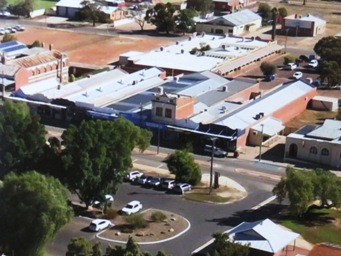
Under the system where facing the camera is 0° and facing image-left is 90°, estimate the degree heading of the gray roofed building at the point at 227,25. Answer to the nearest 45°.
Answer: approximately 45°

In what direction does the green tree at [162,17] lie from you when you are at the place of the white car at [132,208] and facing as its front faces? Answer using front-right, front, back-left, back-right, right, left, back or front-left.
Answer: back-right

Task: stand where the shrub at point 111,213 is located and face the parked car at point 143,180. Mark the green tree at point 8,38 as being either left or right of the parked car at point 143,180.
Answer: left

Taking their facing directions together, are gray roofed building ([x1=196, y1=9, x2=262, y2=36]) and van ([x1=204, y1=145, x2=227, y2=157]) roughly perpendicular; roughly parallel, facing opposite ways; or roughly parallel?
roughly perpendicular

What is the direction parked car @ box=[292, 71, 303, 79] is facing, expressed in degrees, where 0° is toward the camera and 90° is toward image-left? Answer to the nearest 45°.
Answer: approximately 45°

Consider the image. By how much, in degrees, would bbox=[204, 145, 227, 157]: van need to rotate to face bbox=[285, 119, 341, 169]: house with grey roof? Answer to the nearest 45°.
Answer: approximately 45° to its left

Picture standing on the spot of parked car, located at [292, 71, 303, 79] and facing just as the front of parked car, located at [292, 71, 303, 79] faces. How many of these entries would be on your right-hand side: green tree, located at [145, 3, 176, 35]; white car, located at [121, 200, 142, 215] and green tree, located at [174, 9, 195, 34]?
2

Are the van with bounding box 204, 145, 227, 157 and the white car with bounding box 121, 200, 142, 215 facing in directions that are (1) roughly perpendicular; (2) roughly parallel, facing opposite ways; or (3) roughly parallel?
roughly perpendicular

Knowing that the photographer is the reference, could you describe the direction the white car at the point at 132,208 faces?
facing the viewer and to the left of the viewer
